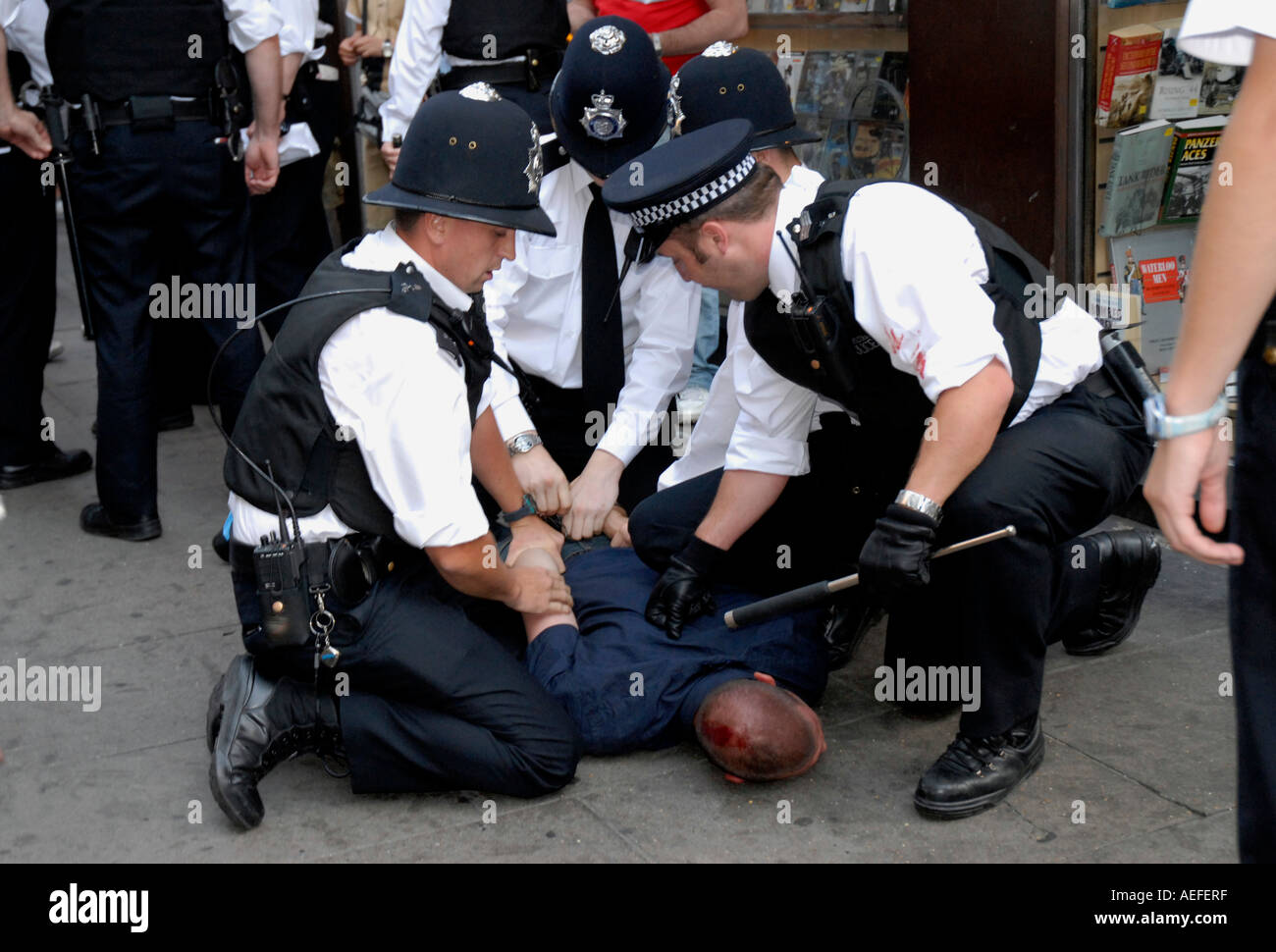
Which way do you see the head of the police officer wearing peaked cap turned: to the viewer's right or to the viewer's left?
to the viewer's left

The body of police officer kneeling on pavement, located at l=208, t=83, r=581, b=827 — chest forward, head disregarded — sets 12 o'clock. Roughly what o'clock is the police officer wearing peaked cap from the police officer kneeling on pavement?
The police officer wearing peaked cap is roughly at 12 o'clock from the police officer kneeling on pavement.

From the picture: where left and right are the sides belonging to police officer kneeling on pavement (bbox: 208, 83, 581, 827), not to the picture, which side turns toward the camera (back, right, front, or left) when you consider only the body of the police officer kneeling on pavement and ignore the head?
right

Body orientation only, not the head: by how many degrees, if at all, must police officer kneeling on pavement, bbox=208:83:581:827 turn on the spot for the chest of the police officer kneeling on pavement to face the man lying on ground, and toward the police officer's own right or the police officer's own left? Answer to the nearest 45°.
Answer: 0° — they already face them
